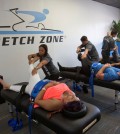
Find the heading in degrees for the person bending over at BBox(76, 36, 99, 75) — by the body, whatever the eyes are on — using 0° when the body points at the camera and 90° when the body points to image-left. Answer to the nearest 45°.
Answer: approximately 90°

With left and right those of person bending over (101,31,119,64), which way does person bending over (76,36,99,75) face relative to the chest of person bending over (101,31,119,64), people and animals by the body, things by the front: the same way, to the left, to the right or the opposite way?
the opposite way

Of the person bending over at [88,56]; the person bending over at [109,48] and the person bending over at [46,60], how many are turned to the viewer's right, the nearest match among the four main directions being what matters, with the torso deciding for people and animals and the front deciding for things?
1

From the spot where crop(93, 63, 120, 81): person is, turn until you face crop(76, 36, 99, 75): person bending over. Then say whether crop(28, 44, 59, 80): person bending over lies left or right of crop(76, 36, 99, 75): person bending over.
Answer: left

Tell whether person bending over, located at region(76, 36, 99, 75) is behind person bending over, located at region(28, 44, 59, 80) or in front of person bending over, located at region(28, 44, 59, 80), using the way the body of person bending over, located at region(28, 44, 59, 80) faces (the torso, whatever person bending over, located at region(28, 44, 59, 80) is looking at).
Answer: behind

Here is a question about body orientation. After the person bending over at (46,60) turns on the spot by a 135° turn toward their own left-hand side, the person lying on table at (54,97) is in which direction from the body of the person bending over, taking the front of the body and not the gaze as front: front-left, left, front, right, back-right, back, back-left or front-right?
right
